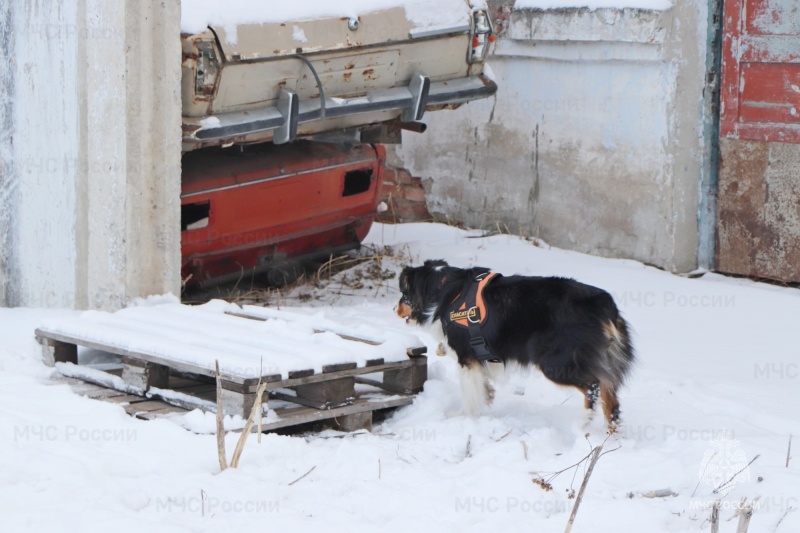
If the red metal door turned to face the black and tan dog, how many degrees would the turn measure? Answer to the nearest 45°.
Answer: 0° — it already faces it

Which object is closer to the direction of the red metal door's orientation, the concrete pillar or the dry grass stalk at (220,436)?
the dry grass stalk

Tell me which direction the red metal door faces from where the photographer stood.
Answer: facing the viewer

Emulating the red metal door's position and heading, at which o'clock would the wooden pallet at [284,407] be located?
The wooden pallet is roughly at 1 o'clock from the red metal door.

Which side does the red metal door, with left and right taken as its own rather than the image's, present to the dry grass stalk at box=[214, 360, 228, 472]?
front

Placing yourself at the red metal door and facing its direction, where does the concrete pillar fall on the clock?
The concrete pillar is roughly at 2 o'clock from the red metal door.

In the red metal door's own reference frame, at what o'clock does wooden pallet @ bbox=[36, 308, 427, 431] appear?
The wooden pallet is roughly at 1 o'clock from the red metal door.

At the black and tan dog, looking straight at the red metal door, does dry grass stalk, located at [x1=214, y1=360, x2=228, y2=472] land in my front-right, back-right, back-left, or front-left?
back-left
